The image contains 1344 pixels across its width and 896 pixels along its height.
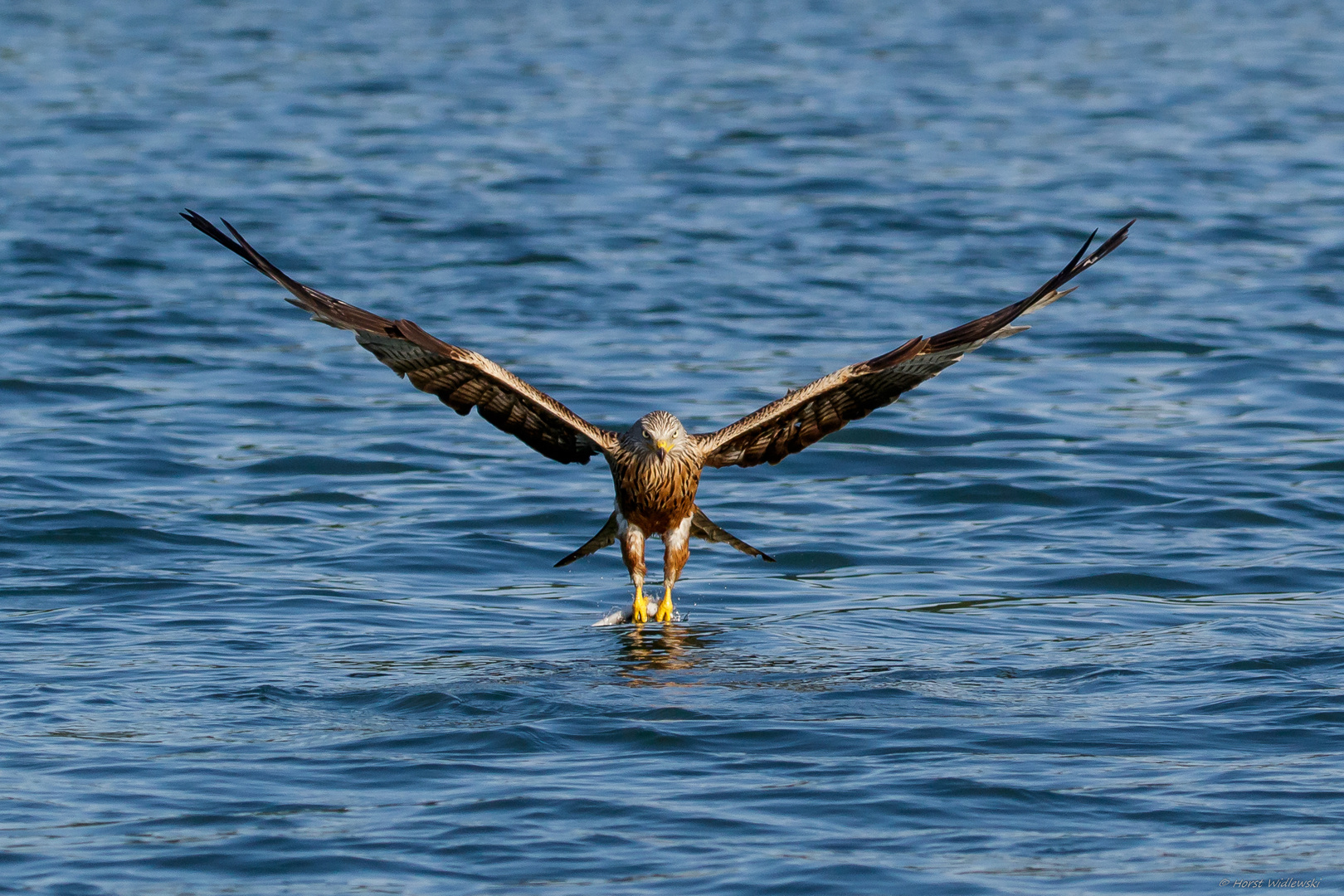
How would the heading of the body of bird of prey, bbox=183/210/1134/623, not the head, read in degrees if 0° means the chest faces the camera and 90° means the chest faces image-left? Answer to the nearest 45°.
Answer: approximately 0°
